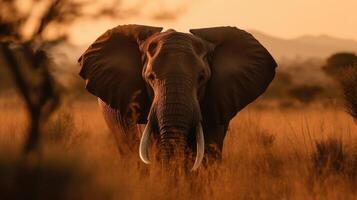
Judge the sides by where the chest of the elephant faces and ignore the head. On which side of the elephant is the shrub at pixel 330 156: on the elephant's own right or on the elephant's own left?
on the elephant's own left

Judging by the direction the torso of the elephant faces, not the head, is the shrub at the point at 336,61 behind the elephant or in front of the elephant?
behind

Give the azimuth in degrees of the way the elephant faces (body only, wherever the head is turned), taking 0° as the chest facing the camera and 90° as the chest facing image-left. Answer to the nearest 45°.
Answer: approximately 0°

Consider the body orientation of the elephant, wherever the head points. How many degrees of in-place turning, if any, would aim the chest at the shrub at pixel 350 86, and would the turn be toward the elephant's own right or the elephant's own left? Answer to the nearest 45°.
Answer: approximately 135° to the elephant's own left

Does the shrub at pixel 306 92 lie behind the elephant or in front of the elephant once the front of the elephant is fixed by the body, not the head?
behind
